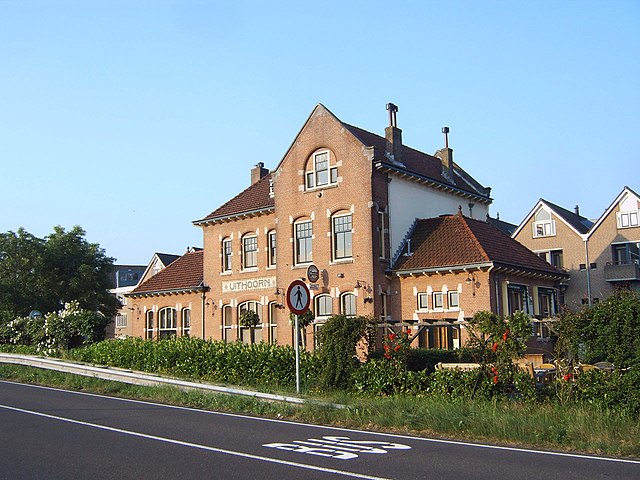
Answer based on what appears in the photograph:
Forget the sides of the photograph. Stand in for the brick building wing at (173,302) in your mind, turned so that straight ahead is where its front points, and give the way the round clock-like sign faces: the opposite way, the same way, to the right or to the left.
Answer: the same way

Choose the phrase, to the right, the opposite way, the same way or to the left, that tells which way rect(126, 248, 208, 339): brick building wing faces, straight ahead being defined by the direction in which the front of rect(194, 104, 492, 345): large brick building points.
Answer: the same way

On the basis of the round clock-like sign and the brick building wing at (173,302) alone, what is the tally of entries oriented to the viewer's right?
0

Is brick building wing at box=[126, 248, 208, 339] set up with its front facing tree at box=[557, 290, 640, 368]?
no

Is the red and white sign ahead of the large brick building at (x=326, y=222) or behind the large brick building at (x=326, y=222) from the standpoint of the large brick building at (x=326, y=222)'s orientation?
ahead

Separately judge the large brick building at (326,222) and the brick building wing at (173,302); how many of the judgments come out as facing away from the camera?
0

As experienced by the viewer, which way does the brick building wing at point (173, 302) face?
facing the viewer and to the left of the viewer

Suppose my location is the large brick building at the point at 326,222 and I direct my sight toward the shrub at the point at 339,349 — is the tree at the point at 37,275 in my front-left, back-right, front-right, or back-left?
back-right

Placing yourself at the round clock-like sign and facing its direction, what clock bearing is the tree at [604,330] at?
The tree is roughly at 10 o'clock from the round clock-like sign.

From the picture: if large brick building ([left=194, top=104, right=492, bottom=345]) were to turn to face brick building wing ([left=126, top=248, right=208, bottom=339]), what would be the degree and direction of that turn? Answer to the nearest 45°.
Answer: approximately 90° to its right

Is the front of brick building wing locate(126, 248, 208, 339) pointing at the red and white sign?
no

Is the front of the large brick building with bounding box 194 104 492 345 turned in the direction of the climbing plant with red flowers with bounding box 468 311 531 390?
no

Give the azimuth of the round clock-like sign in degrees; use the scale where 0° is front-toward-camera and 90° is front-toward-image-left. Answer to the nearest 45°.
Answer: approximately 45°

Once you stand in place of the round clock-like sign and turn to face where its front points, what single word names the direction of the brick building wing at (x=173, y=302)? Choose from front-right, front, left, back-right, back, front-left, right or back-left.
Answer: right

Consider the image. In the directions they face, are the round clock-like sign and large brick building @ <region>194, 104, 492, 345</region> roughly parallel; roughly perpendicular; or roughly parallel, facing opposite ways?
roughly parallel

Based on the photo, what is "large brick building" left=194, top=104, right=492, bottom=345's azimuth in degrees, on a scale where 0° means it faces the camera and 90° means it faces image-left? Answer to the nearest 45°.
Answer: approximately 45°
